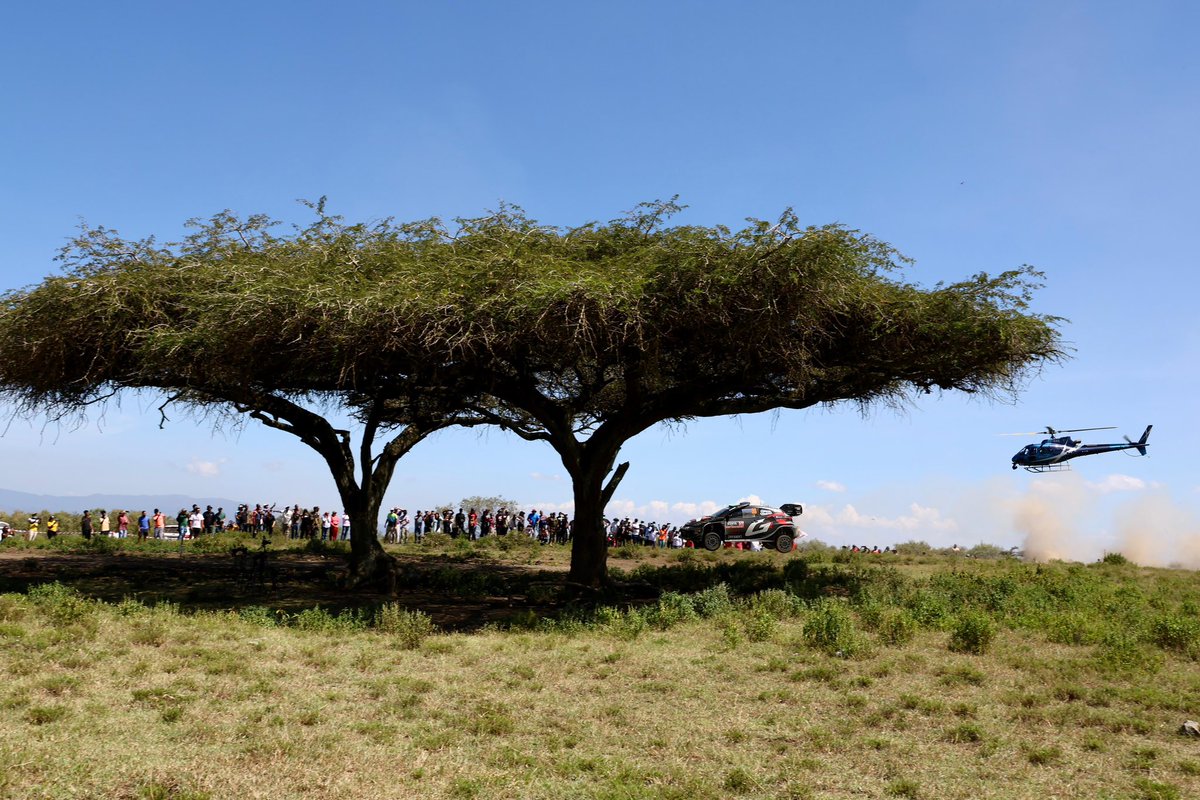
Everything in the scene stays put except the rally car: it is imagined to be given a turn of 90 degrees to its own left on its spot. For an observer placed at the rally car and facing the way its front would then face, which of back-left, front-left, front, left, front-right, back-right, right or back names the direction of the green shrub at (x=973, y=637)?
front

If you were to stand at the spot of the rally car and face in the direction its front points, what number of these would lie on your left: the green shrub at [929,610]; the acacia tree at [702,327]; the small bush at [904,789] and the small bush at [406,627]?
4

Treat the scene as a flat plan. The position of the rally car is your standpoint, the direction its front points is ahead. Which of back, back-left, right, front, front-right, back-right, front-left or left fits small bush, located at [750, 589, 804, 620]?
left

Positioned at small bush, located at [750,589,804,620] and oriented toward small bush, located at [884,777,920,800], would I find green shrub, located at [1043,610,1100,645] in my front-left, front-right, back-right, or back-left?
front-left

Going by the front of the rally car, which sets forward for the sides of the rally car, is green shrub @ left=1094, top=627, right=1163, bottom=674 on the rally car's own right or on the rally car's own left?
on the rally car's own left

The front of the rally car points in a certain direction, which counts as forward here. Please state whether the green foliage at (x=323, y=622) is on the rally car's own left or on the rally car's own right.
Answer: on the rally car's own left

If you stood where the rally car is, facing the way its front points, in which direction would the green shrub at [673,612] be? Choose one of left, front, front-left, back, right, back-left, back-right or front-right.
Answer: left

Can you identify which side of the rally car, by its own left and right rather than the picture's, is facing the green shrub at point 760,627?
left

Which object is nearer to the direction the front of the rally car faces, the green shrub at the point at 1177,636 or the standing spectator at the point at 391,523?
the standing spectator

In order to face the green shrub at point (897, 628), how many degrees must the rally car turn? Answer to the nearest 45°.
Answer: approximately 90° to its left

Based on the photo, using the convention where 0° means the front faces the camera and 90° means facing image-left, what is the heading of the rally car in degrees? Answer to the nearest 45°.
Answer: approximately 90°

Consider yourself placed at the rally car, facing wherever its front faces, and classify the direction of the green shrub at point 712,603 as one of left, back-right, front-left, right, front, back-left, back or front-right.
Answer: left

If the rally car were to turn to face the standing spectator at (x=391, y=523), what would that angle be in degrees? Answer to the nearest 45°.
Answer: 0° — it already faces them

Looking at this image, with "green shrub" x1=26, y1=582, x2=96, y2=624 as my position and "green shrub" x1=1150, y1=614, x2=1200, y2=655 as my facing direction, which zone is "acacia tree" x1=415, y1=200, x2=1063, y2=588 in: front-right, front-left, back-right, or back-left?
front-left

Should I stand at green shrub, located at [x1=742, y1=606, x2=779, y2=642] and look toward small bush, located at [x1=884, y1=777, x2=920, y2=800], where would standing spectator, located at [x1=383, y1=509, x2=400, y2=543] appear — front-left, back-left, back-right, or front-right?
back-right

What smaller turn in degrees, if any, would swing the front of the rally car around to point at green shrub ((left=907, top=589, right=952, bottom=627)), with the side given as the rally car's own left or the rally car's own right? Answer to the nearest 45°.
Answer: approximately 90° to the rally car's own left
